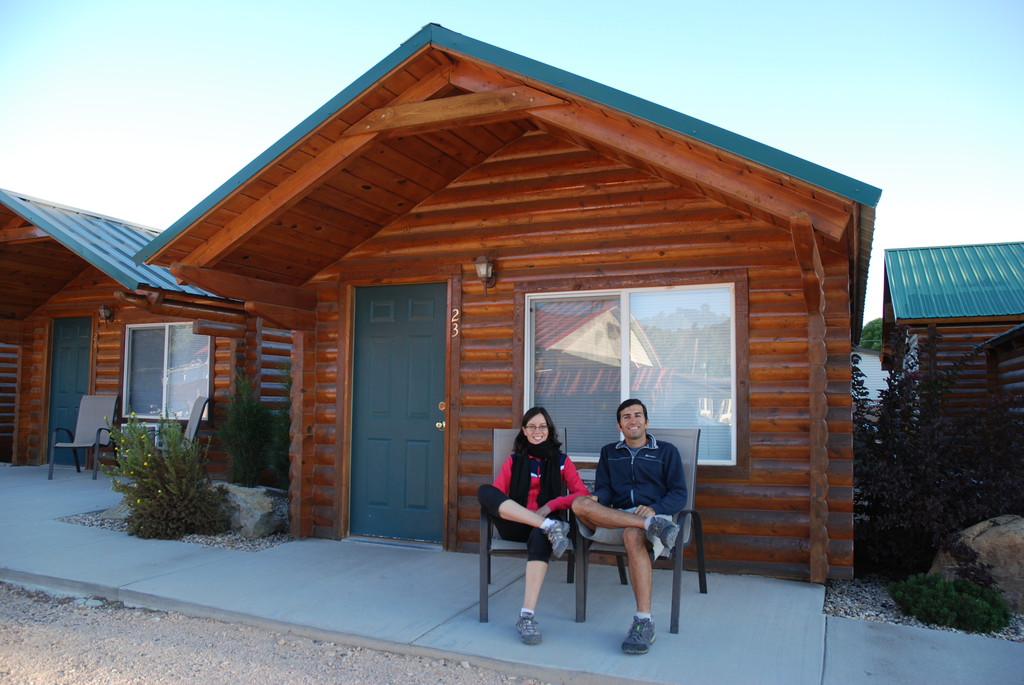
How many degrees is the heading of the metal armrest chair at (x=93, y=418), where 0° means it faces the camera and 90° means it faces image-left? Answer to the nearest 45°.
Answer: approximately 45°

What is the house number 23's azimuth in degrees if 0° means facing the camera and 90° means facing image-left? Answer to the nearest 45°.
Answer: approximately 0°

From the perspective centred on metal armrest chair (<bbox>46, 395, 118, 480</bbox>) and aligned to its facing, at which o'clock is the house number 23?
The house number 23 is roughly at 10 o'clock from the metal armrest chair.

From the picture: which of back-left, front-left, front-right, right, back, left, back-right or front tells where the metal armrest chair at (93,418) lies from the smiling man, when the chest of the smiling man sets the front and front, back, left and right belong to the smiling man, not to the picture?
back-right

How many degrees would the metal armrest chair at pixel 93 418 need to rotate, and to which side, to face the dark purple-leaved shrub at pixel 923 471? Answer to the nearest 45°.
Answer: approximately 90° to its left

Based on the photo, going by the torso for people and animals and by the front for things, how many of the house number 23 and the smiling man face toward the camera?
2

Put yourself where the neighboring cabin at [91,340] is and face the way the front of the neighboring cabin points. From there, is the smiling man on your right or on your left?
on your left

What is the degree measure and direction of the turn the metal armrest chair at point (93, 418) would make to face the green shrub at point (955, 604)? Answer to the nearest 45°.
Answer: approximately 90° to its left
